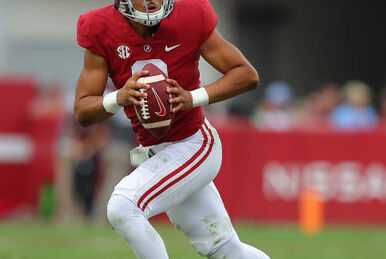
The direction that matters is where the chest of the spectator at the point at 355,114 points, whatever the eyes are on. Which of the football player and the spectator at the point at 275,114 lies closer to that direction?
the football player

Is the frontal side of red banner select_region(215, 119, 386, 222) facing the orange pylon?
yes

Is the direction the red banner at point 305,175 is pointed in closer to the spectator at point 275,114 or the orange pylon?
the orange pylon

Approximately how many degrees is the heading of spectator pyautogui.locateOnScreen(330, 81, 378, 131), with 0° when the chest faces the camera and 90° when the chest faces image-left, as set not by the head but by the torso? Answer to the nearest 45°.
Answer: approximately 0°

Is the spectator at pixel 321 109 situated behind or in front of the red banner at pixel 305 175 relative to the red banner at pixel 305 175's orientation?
behind

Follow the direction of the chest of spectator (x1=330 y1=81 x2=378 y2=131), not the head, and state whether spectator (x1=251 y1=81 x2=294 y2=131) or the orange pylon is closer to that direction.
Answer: the orange pylon

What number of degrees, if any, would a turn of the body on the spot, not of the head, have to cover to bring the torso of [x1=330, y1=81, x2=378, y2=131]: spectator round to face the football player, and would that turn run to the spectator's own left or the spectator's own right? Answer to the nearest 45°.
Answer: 0° — they already face them
